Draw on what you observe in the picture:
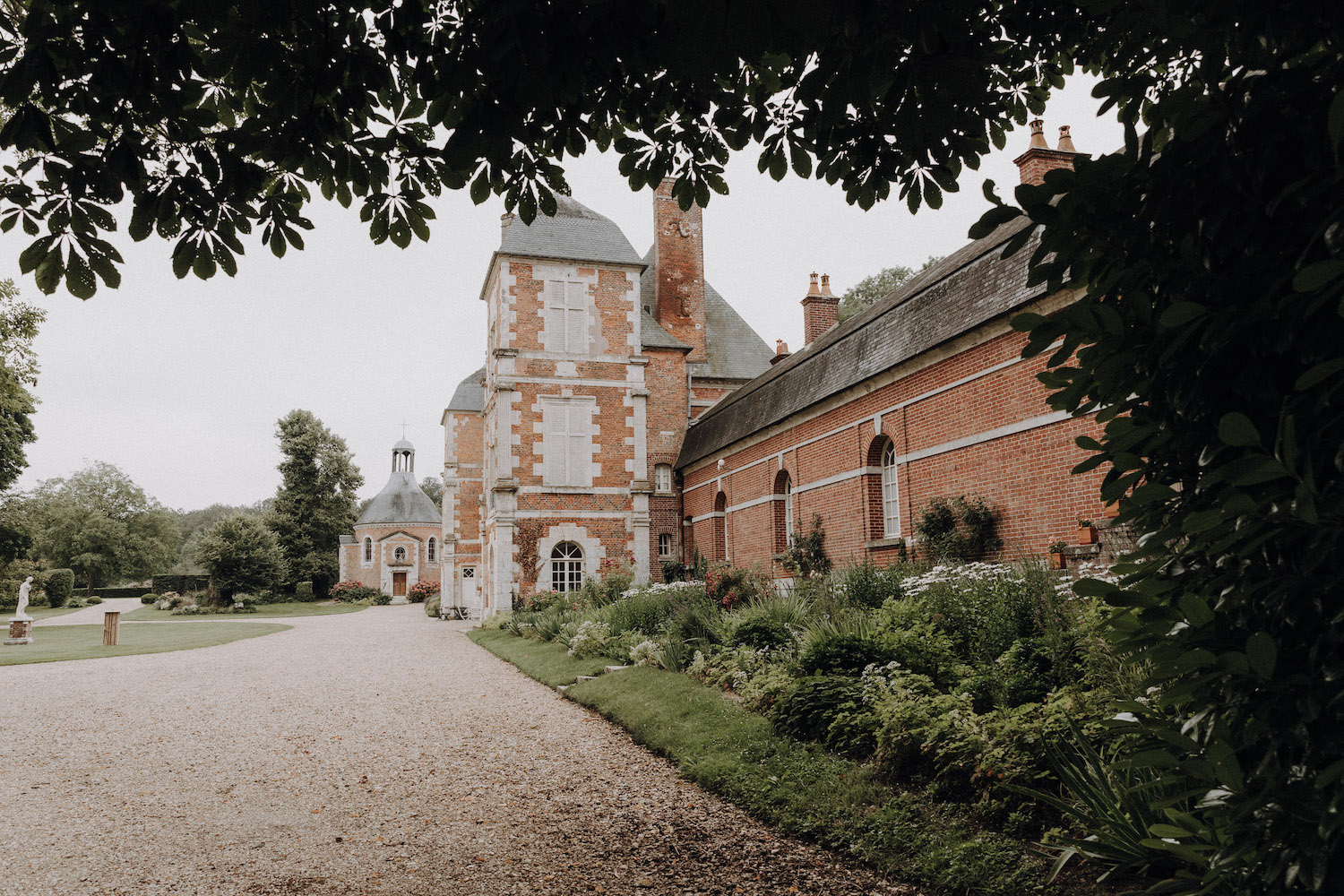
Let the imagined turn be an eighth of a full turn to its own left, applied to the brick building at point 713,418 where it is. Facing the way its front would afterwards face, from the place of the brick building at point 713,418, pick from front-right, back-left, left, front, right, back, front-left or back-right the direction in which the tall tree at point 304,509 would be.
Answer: right

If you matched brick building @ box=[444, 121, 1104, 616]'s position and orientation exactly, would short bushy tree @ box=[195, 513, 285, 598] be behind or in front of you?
in front

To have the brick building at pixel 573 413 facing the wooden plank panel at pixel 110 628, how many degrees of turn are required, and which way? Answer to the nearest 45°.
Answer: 0° — it already faces it

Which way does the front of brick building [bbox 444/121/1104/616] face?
to the viewer's left

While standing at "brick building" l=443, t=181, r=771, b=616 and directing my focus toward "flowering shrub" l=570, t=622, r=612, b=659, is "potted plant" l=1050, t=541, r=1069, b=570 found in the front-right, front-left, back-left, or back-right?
front-left

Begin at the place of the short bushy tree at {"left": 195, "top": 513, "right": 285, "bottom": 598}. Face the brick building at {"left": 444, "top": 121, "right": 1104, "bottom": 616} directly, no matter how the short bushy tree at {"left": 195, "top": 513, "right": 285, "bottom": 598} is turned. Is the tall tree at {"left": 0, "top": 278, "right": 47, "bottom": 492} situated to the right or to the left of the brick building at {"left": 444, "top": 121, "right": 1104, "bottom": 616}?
right

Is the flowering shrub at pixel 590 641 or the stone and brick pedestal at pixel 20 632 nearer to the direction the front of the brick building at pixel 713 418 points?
the stone and brick pedestal

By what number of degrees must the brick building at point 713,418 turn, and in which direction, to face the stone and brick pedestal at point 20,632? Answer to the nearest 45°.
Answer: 0° — it already faces it
